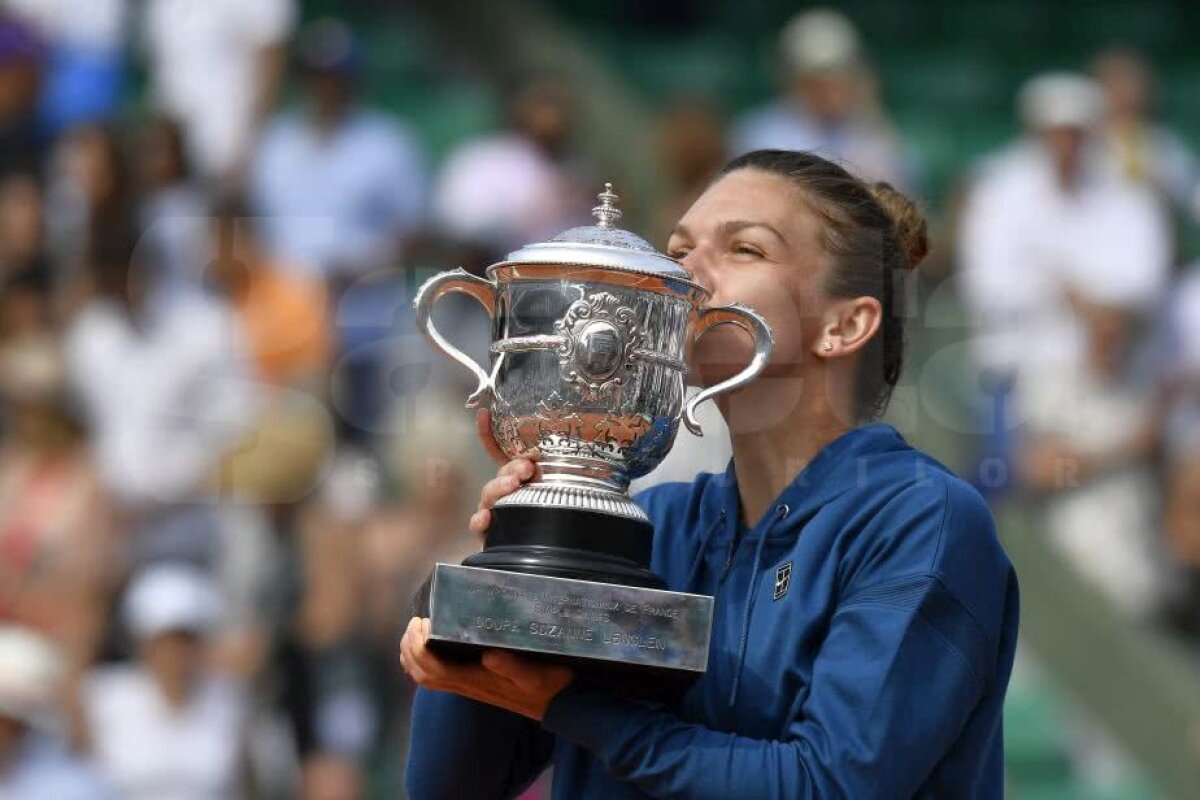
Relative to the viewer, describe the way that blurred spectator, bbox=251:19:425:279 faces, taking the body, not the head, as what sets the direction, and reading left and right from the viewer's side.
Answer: facing the viewer

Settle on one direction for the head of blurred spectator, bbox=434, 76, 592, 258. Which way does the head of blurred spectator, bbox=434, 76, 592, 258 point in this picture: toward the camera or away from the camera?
toward the camera

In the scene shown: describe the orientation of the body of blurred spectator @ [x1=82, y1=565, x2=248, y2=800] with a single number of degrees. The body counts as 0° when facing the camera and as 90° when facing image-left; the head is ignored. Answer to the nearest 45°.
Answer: approximately 0°

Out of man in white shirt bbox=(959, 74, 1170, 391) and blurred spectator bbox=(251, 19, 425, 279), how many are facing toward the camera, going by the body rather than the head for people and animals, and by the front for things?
2

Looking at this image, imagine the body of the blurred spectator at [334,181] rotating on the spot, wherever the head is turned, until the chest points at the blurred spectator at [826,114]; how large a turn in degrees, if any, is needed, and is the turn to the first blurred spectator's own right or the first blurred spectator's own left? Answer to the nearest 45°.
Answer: approximately 90° to the first blurred spectator's own left

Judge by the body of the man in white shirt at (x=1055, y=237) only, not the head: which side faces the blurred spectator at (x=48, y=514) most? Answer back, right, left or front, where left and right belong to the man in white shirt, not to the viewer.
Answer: right

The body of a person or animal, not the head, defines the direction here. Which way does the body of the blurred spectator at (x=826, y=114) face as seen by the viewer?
toward the camera

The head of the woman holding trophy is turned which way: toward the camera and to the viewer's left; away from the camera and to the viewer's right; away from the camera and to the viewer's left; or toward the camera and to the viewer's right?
toward the camera and to the viewer's left

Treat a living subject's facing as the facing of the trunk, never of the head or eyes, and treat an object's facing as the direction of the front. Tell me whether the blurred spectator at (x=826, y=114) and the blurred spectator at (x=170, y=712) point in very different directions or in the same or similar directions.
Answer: same or similar directions

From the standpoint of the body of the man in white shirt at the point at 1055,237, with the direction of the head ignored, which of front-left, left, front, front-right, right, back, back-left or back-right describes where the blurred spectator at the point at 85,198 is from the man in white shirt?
right

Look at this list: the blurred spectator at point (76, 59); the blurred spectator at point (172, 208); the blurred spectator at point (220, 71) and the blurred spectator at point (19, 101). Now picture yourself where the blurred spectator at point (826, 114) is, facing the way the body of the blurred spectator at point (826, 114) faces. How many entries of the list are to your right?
4

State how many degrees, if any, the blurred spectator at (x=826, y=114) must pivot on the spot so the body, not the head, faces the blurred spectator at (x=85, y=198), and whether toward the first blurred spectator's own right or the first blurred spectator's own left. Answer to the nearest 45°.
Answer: approximately 90° to the first blurred spectator's own right
